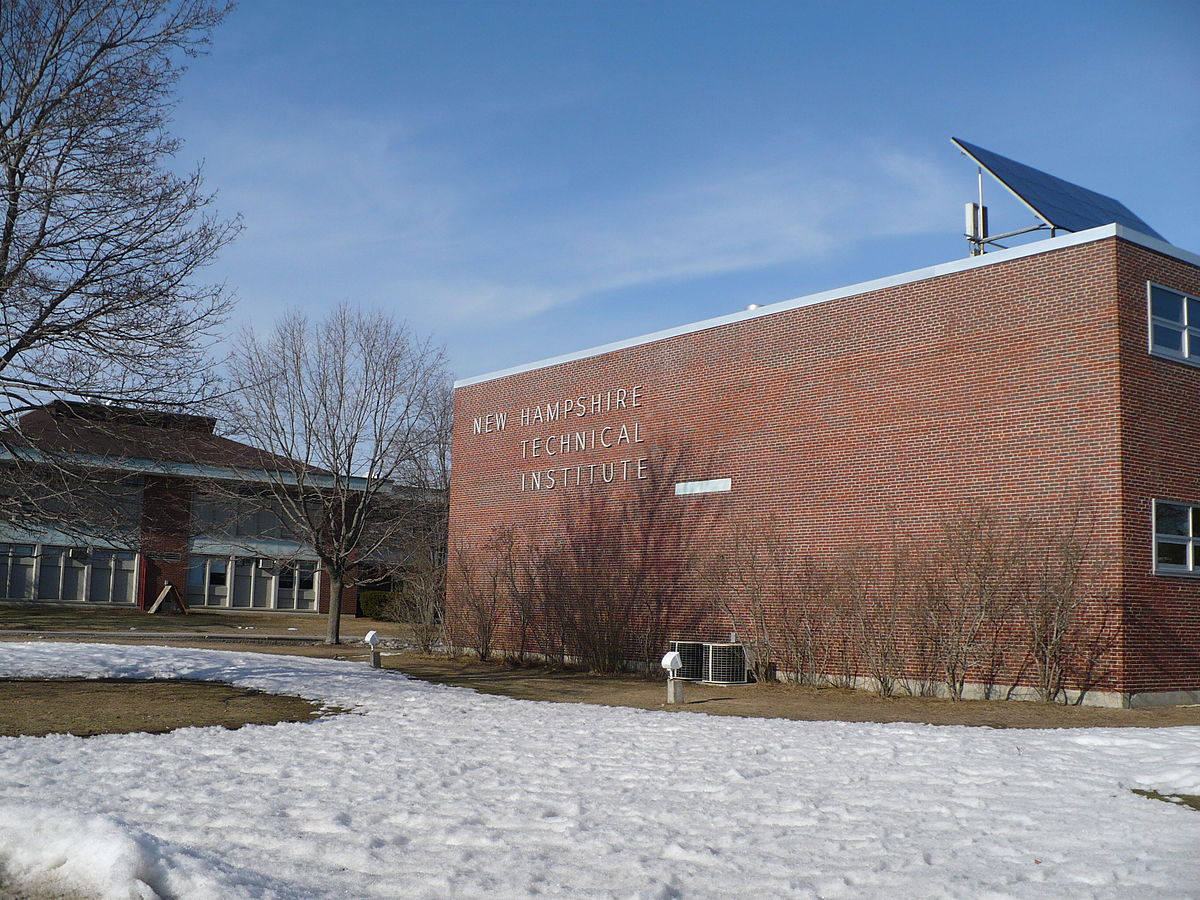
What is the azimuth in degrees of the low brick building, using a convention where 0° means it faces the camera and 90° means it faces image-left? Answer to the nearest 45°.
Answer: approximately 0°

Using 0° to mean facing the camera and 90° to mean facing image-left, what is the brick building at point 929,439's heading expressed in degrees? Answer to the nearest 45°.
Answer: approximately 45°

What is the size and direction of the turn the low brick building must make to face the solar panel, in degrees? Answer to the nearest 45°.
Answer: approximately 45° to its left

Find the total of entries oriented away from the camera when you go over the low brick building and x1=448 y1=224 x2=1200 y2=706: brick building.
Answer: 0

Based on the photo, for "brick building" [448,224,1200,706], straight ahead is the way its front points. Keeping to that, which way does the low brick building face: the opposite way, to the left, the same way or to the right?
to the left

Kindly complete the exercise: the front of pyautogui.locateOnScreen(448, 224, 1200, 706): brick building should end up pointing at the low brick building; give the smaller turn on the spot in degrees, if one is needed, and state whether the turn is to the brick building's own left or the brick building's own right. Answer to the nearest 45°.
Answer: approximately 90° to the brick building's own right

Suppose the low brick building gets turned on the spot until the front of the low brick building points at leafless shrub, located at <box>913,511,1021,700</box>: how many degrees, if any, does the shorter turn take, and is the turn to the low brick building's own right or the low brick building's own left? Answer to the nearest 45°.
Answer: approximately 45° to the low brick building's own left
